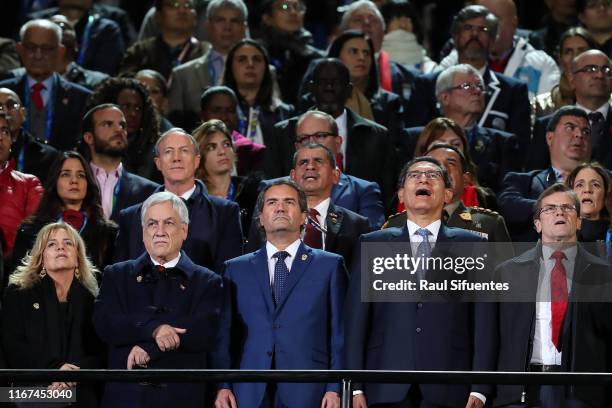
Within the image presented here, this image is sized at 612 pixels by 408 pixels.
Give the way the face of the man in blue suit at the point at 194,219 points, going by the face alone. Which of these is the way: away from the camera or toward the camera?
toward the camera

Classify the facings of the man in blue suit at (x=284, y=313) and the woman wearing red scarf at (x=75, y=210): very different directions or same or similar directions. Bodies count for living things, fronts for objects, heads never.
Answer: same or similar directions

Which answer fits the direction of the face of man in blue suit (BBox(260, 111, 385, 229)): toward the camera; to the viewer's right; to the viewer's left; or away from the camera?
toward the camera

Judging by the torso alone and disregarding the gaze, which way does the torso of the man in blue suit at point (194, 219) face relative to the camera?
toward the camera

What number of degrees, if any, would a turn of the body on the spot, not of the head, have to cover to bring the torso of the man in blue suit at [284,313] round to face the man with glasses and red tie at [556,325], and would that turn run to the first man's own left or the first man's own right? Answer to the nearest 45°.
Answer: approximately 90° to the first man's own left

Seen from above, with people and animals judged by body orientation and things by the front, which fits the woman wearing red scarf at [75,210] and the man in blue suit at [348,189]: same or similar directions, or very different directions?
same or similar directions

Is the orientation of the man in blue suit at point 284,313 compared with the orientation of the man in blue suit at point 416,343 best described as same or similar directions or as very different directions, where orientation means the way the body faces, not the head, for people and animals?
same or similar directions

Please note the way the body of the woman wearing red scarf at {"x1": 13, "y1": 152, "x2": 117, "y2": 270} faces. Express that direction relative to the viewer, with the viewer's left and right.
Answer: facing the viewer

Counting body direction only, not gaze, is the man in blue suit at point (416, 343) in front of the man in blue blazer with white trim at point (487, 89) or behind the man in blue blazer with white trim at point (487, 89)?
in front

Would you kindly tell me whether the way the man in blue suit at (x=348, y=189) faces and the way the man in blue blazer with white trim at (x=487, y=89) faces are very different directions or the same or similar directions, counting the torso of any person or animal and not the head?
same or similar directions

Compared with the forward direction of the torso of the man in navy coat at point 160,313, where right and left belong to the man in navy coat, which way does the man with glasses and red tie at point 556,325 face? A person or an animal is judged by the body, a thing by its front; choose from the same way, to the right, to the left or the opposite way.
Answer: the same way

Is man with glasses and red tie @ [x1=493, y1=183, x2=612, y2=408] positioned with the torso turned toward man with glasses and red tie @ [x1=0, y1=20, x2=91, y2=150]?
no

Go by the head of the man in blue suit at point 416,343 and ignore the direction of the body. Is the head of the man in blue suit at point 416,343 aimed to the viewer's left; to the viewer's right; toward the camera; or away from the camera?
toward the camera

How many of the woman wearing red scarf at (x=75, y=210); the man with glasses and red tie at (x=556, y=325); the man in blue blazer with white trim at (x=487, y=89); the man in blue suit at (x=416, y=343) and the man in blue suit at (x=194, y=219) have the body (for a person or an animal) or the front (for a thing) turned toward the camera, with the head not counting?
5

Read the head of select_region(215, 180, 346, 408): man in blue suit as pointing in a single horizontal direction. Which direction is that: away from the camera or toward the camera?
toward the camera

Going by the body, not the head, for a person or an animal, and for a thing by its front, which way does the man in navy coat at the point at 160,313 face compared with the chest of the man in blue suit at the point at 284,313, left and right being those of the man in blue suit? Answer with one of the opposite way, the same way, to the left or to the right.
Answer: the same way
